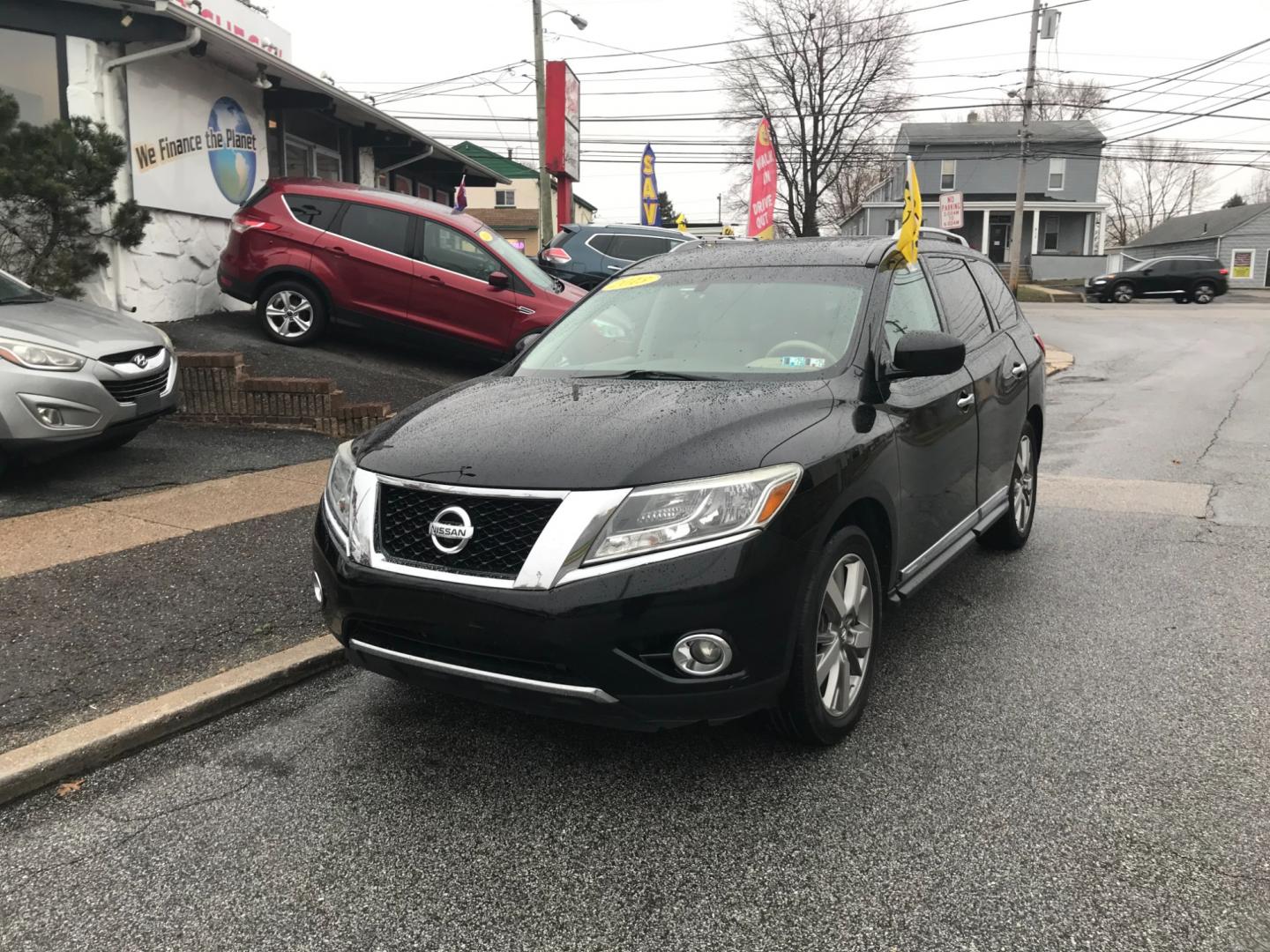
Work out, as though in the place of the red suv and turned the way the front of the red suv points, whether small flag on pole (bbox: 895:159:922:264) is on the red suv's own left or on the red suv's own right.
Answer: on the red suv's own right

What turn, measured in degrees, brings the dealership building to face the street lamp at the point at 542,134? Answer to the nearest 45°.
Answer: approximately 90° to its left

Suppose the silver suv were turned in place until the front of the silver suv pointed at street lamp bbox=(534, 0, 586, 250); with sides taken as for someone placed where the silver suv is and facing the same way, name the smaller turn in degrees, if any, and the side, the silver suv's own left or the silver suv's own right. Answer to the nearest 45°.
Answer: approximately 90° to the silver suv's own left

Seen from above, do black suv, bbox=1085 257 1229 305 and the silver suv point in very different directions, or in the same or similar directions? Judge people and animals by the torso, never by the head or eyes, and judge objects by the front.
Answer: very different directions

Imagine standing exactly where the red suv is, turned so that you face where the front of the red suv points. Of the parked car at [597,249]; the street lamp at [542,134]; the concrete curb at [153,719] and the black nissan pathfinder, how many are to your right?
2

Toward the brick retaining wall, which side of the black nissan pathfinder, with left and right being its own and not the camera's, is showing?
right

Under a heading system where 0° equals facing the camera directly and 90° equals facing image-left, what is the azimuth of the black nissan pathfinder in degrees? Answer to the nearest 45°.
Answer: approximately 45°

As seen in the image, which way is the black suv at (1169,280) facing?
to the viewer's left

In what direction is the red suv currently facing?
to the viewer's right

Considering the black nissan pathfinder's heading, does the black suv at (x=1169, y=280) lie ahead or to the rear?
to the rear

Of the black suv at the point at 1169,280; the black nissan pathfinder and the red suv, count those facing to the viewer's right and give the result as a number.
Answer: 1

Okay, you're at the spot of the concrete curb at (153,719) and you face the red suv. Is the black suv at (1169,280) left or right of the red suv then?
right

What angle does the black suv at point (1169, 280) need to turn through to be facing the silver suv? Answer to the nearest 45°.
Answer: approximately 90° to its left

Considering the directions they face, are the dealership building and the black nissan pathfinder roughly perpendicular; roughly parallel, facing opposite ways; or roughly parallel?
roughly perpendicular
